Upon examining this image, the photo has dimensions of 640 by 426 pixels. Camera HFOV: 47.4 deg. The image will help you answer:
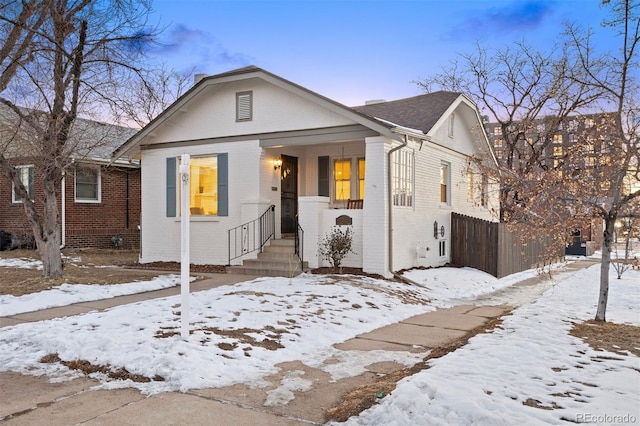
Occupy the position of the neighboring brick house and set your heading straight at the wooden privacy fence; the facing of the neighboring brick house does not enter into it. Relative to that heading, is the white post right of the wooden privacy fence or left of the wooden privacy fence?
right

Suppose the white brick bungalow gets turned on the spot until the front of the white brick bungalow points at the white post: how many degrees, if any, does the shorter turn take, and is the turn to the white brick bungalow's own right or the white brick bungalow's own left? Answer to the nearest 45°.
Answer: approximately 45° to the white brick bungalow's own left

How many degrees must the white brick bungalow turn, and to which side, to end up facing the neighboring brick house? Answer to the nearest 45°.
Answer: approximately 90° to its right

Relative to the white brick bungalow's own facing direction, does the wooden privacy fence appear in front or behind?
behind

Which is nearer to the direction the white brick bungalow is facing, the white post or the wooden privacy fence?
the white post

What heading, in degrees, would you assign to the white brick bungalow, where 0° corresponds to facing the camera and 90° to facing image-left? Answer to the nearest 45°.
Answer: approximately 45°
